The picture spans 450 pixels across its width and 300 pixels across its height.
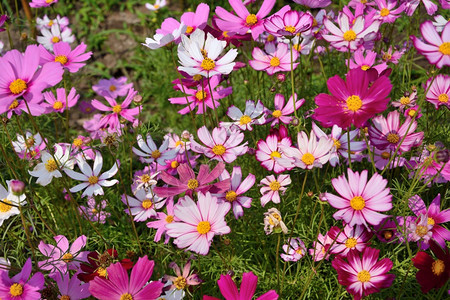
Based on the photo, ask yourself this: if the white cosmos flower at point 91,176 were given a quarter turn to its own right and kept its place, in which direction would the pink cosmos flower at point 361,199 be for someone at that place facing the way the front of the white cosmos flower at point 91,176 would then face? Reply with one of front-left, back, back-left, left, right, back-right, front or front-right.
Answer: back-left

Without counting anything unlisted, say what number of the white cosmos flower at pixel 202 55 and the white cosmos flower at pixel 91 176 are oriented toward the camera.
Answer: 2

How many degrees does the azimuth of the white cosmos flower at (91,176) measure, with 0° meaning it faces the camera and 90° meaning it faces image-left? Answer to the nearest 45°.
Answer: approximately 0°

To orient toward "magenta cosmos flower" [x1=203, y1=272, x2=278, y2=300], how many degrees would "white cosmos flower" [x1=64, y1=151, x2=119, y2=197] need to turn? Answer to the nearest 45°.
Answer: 0° — it already faces it
